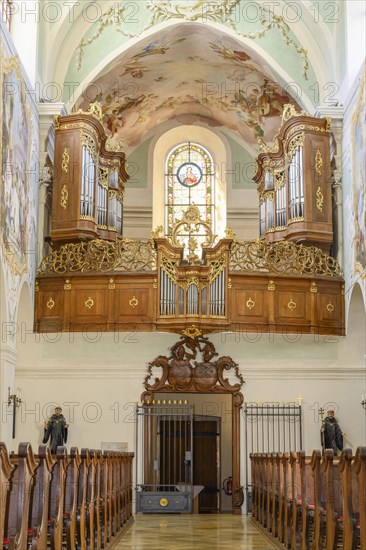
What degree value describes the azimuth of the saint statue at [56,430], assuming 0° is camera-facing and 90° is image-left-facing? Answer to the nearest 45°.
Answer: approximately 0°

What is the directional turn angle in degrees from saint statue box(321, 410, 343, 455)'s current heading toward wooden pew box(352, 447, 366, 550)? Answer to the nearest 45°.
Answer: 0° — it already faces it

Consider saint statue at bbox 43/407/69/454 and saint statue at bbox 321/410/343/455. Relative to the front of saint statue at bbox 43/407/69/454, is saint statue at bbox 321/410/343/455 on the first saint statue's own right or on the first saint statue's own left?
on the first saint statue's own left

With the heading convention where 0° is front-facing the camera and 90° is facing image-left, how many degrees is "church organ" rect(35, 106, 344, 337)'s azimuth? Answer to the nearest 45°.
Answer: approximately 0°
